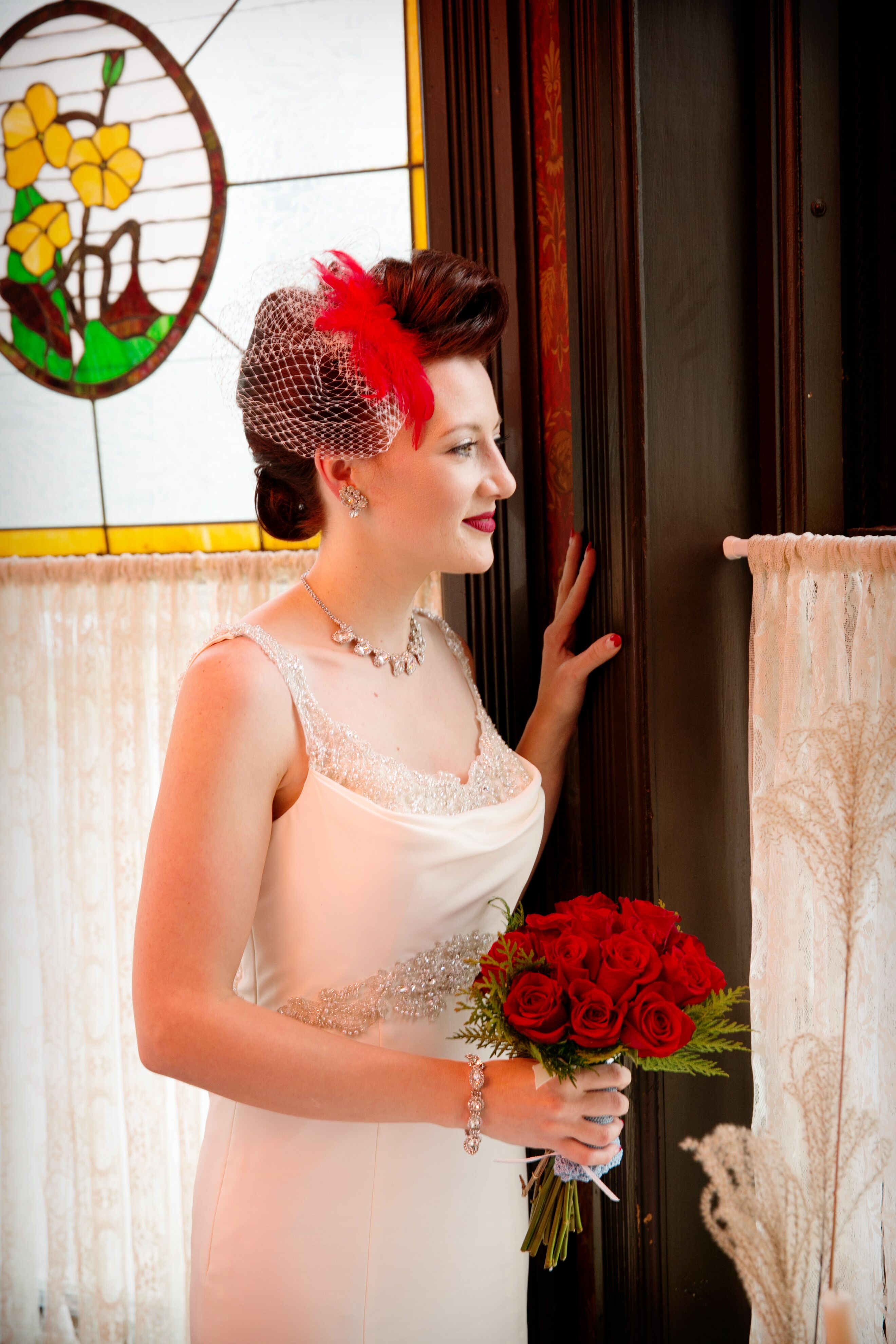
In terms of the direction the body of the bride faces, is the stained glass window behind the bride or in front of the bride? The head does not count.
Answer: behind

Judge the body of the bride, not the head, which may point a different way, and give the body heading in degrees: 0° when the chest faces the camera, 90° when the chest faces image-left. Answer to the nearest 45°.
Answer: approximately 315°

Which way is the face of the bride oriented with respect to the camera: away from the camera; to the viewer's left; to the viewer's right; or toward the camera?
to the viewer's right
